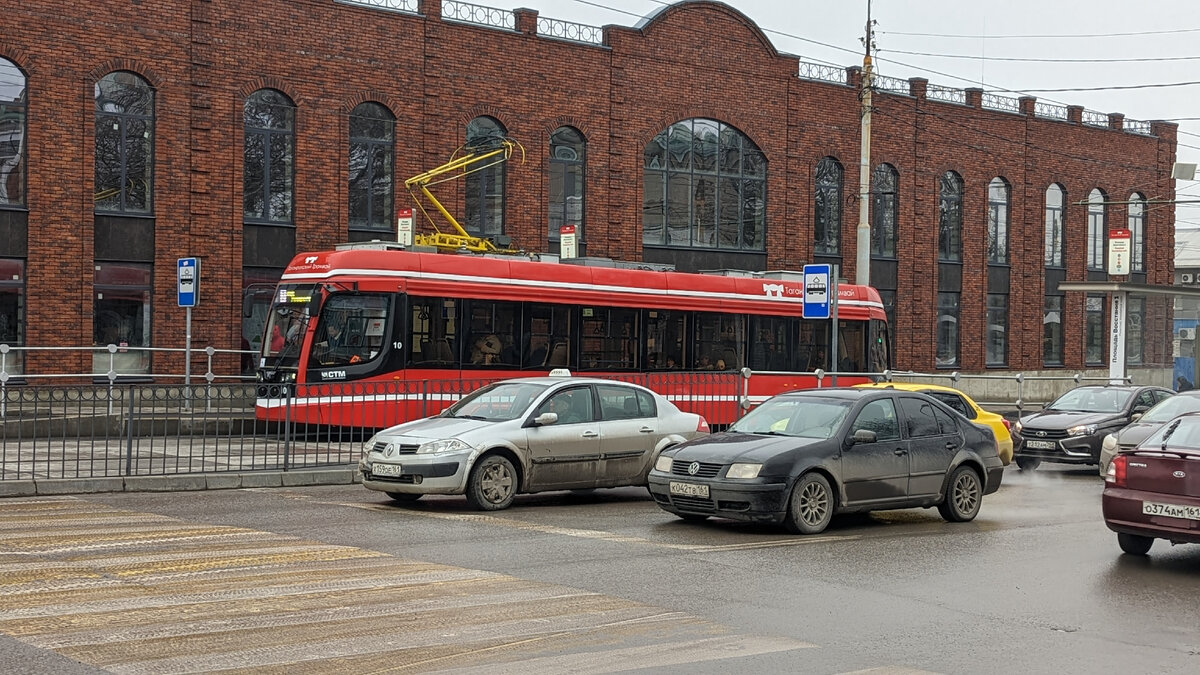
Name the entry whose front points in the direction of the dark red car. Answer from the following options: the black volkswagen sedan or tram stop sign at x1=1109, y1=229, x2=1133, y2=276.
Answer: the tram stop sign

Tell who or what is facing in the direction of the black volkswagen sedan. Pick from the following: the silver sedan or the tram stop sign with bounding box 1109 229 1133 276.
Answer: the tram stop sign

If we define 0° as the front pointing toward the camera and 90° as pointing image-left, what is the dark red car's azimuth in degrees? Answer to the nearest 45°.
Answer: approximately 225°

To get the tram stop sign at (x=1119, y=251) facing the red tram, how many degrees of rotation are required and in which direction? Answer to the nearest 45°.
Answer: approximately 45° to its right

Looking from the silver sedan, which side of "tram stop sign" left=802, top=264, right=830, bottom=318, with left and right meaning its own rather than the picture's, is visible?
front

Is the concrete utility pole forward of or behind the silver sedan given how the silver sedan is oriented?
behind

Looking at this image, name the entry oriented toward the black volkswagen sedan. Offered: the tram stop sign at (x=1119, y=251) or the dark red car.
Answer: the tram stop sign

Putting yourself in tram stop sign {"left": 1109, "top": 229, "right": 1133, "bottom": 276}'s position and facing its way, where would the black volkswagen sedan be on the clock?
The black volkswagen sedan is roughly at 12 o'clock from the tram stop sign.

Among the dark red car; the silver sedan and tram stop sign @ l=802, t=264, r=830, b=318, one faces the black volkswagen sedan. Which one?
the tram stop sign

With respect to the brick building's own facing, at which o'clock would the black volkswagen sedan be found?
The black volkswagen sedan is roughly at 1 o'clock from the brick building.

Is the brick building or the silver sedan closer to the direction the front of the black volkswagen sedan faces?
the silver sedan

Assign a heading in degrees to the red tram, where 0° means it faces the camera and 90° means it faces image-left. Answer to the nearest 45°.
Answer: approximately 45°

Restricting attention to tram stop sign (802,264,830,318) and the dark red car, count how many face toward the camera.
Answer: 1
